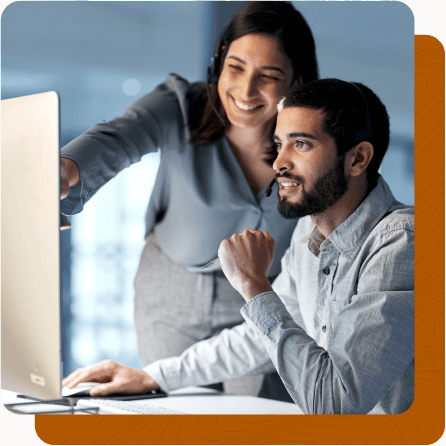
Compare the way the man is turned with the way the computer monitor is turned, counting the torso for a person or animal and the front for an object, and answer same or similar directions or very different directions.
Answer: very different directions

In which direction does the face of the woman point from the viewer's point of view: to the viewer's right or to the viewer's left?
to the viewer's left

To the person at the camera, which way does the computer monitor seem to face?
facing away from the viewer and to the right of the viewer

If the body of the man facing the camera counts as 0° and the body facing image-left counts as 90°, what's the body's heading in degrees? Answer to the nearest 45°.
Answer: approximately 45°
